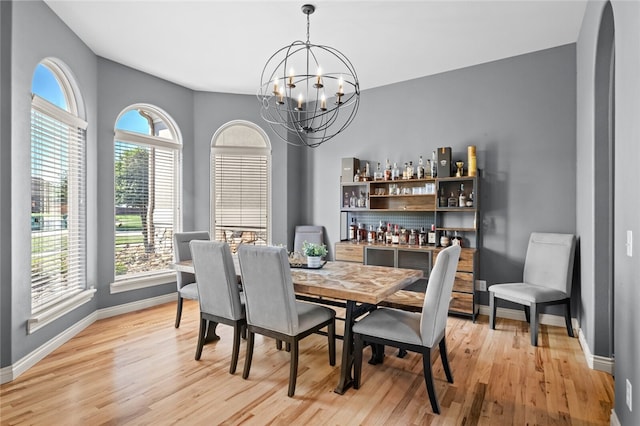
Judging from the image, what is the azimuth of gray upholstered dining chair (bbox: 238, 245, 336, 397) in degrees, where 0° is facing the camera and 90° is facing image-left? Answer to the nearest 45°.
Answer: approximately 225°

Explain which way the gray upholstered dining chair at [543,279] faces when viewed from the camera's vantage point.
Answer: facing the viewer and to the left of the viewer

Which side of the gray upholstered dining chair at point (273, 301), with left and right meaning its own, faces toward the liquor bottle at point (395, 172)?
front

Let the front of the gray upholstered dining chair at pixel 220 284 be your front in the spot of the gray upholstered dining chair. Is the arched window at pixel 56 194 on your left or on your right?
on your left

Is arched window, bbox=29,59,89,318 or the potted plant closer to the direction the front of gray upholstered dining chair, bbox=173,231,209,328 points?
the potted plant

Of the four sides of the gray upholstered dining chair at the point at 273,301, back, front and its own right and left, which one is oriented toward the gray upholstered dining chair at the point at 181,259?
left

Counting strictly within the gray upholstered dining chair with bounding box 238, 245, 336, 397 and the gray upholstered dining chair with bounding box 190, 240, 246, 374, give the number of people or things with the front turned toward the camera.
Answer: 0

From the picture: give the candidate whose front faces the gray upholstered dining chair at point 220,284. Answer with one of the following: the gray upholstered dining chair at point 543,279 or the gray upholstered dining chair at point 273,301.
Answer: the gray upholstered dining chair at point 543,279

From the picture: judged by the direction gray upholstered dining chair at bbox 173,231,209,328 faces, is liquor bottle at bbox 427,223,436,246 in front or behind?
in front

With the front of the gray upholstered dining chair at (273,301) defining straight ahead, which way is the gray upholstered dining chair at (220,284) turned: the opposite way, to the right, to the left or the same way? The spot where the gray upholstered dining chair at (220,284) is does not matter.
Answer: the same way

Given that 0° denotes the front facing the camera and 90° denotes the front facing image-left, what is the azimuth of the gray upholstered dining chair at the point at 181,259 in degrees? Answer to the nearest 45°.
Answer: approximately 315°

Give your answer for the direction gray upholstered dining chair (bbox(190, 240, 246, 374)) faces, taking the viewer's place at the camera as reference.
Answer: facing away from the viewer and to the right of the viewer

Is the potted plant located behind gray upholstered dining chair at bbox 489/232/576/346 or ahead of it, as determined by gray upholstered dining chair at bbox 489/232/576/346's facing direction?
ahead

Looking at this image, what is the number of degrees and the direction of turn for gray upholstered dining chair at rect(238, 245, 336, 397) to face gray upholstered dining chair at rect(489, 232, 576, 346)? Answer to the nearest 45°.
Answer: approximately 45° to its right

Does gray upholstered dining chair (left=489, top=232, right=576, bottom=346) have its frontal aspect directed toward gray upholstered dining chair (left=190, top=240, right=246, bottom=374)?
yes

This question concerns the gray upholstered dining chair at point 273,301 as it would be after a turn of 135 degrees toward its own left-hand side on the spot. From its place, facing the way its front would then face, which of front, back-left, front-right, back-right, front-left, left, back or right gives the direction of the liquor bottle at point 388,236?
back-right
